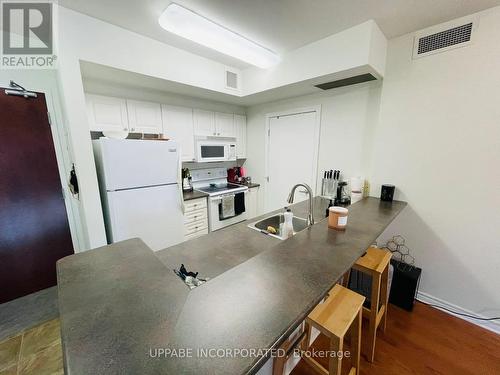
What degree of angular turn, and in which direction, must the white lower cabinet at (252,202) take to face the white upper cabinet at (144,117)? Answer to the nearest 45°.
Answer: approximately 90° to its right

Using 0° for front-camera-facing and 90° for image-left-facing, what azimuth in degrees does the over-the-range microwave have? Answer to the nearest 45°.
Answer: approximately 315°

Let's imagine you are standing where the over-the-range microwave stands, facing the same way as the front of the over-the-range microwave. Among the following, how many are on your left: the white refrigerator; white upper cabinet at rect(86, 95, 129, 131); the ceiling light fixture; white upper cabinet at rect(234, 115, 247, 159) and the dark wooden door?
1

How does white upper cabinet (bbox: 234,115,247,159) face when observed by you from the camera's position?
facing the viewer and to the right of the viewer

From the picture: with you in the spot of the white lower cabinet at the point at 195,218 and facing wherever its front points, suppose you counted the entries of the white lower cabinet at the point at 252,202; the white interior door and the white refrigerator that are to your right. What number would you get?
1

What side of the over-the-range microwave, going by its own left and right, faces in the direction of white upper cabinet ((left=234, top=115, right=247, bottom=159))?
left

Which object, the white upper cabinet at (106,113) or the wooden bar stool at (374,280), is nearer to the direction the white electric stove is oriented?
the wooden bar stool

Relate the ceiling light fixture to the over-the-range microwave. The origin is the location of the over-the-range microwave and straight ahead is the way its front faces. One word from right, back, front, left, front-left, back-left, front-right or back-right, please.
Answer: front-right

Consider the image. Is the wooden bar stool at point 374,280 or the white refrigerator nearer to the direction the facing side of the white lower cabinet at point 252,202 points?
the wooden bar stool

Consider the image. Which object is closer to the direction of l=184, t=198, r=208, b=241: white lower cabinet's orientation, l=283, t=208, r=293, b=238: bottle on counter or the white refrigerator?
the bottle on counter

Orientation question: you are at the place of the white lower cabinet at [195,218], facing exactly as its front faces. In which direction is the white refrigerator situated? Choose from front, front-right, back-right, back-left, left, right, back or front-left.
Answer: right
